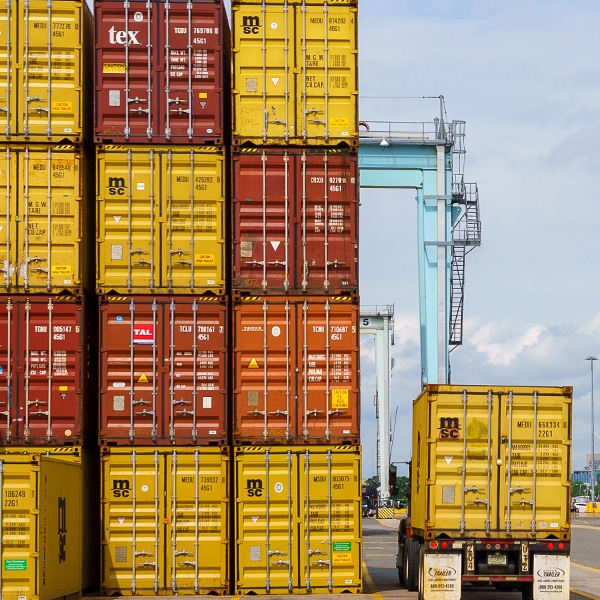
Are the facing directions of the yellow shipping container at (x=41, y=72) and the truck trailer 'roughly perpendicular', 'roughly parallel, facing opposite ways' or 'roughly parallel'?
roughly parallel, facing opposite ways

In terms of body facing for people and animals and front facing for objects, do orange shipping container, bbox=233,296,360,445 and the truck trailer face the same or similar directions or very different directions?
very different directions

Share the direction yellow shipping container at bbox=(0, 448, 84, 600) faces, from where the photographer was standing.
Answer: facing the viewer

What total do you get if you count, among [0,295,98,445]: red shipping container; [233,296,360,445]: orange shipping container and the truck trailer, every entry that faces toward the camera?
2

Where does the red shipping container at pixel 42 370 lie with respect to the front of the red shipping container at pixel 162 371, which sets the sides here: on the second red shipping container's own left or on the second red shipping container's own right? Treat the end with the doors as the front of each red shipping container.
on the second red shipping container's own right

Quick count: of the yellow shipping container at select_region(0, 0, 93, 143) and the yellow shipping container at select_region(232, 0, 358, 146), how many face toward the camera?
2

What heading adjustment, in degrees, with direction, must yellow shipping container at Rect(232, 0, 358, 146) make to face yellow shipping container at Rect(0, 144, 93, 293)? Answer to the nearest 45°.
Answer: approximately 90° to its right

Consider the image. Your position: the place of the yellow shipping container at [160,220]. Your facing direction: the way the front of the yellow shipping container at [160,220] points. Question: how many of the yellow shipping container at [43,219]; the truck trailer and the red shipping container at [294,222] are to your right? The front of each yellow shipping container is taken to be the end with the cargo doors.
1

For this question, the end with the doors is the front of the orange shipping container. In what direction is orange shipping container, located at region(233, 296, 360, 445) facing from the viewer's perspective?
toward the camera

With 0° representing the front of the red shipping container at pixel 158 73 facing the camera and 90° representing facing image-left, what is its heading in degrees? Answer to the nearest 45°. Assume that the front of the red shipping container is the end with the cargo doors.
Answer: approximately 0°

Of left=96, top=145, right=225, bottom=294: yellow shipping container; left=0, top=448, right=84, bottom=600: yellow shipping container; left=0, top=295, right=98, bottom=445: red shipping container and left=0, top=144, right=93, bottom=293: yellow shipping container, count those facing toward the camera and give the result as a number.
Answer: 4

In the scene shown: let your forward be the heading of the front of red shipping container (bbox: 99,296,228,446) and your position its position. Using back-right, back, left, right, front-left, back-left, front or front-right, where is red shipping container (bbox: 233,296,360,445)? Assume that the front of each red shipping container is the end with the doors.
left
